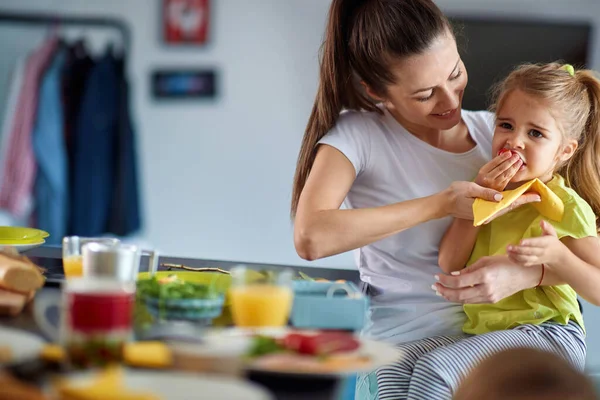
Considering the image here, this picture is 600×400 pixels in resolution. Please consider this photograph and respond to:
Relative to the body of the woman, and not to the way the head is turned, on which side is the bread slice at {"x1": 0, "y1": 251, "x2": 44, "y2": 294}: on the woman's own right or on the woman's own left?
on the woman's own right

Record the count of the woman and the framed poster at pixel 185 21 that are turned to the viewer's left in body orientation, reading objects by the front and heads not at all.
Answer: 0

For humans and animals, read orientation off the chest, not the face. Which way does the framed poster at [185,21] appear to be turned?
toward the camera

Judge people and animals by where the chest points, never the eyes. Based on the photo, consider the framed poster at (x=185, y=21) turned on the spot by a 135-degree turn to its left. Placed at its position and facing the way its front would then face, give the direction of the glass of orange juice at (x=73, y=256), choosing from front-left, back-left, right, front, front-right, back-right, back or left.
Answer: back-right

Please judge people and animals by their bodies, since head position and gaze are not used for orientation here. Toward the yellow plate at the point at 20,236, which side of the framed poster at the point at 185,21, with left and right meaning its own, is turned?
front

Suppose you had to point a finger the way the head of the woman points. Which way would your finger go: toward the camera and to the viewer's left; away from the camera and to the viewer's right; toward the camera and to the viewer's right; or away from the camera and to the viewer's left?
toward the camera and to the viewer's right

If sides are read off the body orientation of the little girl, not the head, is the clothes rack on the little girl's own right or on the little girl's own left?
on the little girl's own right

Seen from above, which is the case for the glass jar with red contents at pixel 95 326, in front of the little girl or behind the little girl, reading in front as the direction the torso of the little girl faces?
in front

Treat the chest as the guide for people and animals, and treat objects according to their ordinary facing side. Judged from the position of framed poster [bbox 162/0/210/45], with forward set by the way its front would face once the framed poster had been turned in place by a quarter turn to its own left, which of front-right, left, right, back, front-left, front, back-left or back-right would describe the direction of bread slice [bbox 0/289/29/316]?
right

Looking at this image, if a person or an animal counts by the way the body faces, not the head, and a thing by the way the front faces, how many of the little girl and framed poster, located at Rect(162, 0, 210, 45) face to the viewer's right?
0

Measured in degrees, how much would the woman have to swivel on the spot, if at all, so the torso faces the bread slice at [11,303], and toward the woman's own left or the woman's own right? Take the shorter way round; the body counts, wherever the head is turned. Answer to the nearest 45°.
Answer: approximately 90° to the woman's own right

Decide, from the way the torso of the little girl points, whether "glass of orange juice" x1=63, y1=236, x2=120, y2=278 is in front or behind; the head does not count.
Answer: in front

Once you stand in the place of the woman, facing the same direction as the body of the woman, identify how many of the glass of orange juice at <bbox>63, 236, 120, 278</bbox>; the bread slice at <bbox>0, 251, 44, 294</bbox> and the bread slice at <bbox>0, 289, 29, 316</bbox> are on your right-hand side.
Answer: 3

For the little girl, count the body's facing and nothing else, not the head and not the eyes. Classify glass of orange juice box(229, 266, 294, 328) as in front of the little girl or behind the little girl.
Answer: in front

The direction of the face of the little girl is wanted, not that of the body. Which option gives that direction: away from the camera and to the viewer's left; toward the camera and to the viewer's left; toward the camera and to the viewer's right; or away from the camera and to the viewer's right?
toward the camera and to the viewer's left

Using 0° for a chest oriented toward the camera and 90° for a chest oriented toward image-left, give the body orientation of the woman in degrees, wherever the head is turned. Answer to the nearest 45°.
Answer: approximately 315°

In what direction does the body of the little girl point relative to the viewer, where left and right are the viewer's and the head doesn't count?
facing the viewer and to the left of the viewer

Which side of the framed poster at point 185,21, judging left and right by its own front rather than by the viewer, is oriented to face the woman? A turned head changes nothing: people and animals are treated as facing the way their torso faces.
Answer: front

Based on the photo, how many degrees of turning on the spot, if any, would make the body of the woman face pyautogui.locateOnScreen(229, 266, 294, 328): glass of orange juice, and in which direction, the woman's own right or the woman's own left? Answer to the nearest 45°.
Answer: approximately 45° to the woman's own right

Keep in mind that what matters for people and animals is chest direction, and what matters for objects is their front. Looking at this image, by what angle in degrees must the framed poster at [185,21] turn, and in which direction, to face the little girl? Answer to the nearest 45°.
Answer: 0° — it already faces them

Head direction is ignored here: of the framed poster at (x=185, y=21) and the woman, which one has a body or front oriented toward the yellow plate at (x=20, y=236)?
the framed poster
